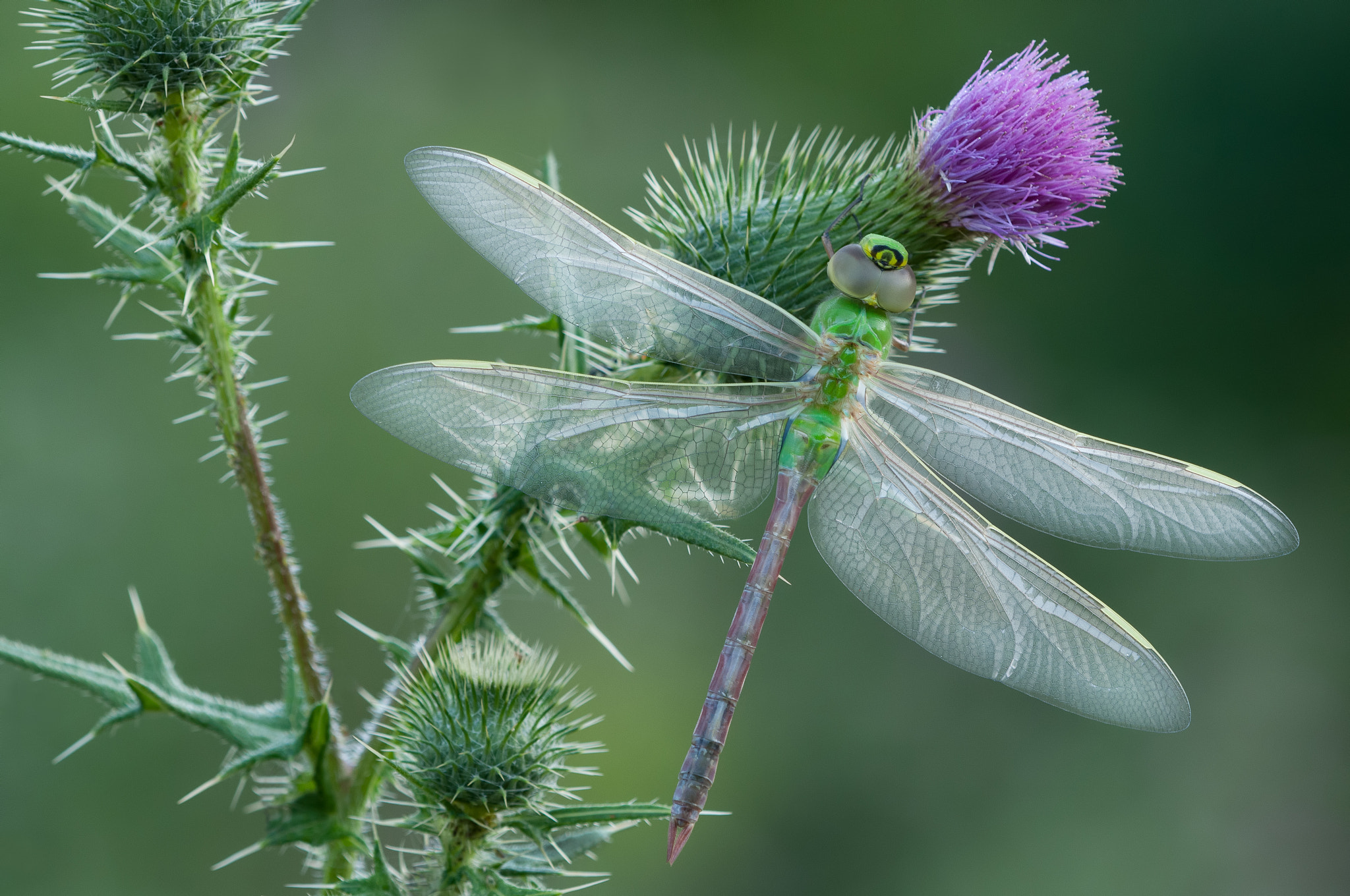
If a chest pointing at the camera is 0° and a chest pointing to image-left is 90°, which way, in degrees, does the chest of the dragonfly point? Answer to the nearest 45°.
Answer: approximately 180°

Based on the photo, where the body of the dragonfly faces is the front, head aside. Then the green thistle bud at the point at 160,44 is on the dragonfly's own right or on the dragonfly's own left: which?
on the dragonfly's own left
